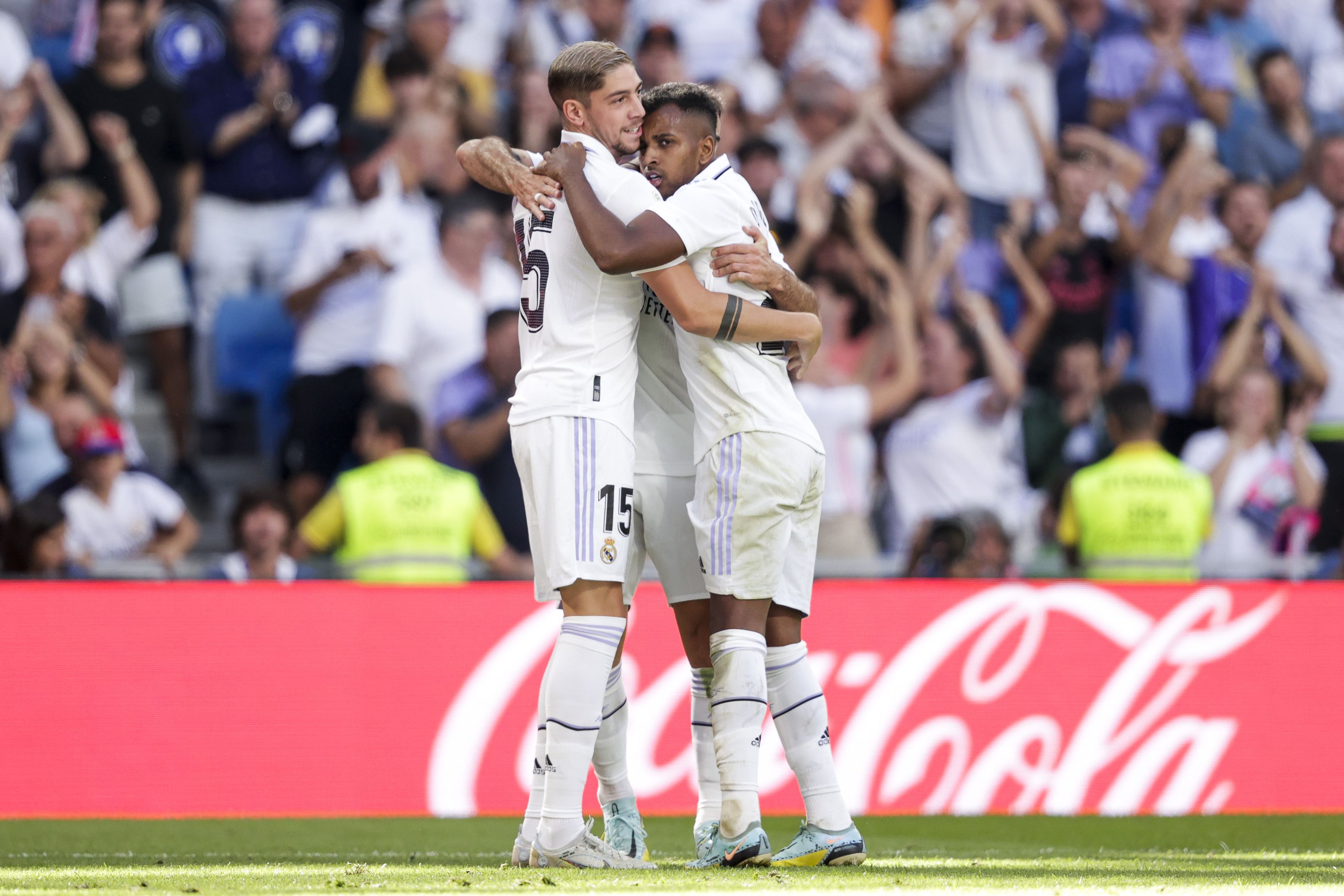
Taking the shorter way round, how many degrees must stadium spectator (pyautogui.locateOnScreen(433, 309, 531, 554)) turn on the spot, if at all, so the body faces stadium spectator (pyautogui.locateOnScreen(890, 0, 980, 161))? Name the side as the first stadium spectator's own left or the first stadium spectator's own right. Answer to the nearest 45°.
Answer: approximately 90° to the first stadium spectator's own left

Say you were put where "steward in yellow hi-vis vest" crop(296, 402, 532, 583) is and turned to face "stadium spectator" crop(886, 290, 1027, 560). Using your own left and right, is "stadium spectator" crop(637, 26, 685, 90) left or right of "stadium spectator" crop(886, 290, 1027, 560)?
left

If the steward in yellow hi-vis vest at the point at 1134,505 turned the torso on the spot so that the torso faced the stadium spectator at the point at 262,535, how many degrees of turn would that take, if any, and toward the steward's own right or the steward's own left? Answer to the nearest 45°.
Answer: approximately 90° to the steward's own left

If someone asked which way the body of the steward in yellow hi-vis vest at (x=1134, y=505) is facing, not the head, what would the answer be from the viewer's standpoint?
away from the camera

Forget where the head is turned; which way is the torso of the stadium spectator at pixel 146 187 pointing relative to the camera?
toward the camera

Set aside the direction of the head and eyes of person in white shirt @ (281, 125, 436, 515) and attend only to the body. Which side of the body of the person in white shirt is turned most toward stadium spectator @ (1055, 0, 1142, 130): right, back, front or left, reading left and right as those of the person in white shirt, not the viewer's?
left

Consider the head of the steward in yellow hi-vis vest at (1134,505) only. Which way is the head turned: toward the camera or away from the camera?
away from the camera

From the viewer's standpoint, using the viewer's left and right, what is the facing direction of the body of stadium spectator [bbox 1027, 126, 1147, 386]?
facing the viewer

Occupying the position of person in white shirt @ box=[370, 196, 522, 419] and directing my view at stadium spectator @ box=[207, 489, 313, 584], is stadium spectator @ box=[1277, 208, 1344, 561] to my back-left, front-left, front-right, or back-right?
back-left

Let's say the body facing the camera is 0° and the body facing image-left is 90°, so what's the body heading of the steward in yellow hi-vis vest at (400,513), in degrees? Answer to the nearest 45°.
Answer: approximately 180°

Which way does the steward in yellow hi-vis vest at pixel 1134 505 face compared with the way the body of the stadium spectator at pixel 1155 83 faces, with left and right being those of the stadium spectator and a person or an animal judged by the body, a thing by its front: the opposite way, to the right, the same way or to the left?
the opposite way

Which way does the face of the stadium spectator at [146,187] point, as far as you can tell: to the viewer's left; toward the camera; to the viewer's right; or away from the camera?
toward the camera

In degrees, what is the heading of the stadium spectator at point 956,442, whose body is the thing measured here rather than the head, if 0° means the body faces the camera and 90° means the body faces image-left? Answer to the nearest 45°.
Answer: approximately 45°

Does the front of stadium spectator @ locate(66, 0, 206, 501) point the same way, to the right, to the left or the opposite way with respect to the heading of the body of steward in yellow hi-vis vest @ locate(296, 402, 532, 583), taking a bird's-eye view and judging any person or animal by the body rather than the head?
the opposite way
